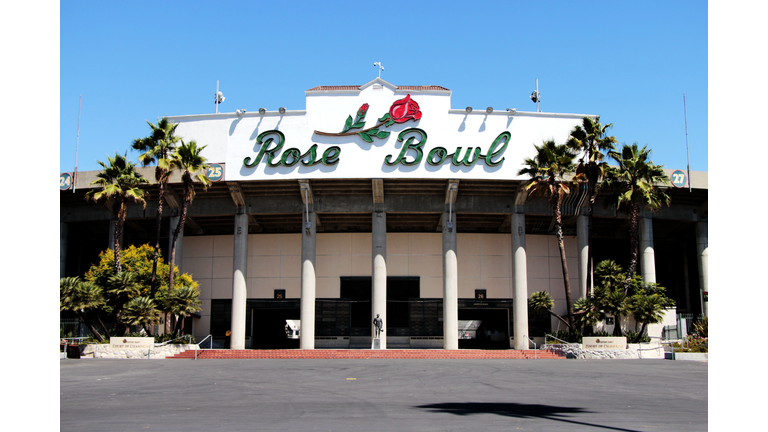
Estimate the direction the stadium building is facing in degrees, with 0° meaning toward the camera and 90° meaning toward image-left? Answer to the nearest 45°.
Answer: approximately 0°

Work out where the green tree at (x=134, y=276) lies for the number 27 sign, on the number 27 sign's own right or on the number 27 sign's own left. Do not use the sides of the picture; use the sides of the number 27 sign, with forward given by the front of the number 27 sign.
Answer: on the number 27 sign's own right

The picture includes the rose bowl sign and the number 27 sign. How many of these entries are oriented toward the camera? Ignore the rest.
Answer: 2

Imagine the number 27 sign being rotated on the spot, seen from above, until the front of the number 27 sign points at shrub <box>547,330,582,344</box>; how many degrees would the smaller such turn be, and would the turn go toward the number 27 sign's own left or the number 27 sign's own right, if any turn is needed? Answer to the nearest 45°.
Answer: approximately 45° to the number 27 sign's own right

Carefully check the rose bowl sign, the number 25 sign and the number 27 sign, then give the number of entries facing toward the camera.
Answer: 3

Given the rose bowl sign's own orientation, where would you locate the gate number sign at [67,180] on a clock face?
The gate number sign is roughly at 3 o'clock from the rose bowl sign.

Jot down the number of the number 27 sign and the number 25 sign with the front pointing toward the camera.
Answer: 2

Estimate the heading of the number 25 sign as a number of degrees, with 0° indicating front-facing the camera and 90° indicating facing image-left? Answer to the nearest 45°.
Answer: approximately 0°

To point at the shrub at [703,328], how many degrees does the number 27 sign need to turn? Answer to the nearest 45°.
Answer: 0° — it already faces it

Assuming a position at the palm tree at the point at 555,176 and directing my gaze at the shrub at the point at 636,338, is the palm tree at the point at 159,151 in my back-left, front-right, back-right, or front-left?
back-right
